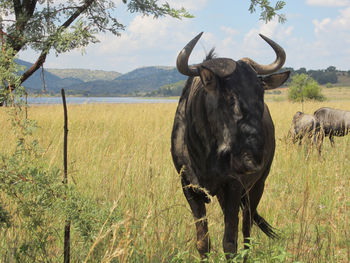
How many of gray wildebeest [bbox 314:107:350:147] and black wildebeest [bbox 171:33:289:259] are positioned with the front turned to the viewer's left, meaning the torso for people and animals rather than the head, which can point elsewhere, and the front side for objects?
1

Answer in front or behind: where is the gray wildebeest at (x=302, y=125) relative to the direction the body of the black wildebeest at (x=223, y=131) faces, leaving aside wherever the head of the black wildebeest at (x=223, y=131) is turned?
behind

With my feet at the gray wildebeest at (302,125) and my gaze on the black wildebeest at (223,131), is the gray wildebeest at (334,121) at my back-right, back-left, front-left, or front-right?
back-left

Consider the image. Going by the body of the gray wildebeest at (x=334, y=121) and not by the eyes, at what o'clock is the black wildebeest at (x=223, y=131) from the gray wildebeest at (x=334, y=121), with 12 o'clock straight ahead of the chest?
the black wildebeest at (x=223, y=131) is roughly at 9 o'clock from the gray wildebeest at (x=334, y=121).

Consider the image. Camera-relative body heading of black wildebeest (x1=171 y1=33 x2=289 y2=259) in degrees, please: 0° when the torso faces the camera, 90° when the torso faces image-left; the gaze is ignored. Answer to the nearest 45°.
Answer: approximately 0°

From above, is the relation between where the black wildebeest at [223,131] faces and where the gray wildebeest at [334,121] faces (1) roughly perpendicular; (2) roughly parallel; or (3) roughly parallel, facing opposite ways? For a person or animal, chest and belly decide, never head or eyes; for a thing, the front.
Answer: roughly perpendicular

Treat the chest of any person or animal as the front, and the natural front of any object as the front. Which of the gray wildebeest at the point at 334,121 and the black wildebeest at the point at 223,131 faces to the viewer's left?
the gray wildebeest at the point at 334,121

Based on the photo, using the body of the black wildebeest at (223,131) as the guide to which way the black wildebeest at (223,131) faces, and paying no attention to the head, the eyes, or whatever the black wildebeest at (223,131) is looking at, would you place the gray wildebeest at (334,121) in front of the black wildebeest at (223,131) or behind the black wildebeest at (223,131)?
behind

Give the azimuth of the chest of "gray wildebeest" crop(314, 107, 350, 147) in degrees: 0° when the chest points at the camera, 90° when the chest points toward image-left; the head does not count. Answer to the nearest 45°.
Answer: approximately 90°
